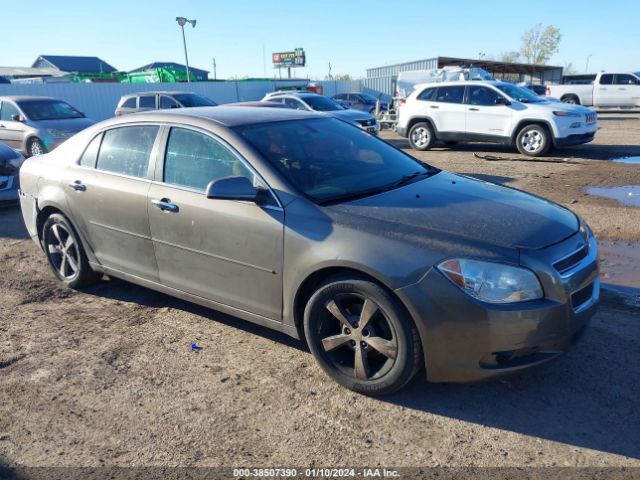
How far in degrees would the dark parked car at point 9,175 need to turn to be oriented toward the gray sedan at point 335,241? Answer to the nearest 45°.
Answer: approximately 45° to its right

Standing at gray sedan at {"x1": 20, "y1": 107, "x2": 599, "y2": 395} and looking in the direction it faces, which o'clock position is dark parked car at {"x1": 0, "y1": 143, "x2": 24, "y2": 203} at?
The dark parked car is roughly at 6 o'clock from the gray sedan.

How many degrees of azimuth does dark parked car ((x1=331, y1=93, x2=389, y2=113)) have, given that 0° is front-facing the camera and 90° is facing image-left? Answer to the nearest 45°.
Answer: approximately 315°

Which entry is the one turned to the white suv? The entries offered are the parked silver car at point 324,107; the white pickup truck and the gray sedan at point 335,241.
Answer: the parked silver car

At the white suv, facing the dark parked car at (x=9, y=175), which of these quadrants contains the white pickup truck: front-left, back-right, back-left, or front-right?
back-right

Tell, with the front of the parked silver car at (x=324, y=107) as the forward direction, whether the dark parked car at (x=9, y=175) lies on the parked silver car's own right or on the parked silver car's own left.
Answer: on the parked silver car's own right

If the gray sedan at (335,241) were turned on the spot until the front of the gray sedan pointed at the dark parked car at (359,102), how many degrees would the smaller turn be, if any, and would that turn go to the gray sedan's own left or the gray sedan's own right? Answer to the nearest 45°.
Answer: approximately 135° to the gray sedan's own left

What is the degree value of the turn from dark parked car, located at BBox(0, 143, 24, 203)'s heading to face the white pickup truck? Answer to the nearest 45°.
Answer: approximately 45° to its left

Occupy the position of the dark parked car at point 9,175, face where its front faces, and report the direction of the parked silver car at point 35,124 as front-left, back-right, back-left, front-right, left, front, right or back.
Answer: back-left

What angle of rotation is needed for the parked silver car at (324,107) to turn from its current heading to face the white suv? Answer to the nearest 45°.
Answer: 0° — it already faces it

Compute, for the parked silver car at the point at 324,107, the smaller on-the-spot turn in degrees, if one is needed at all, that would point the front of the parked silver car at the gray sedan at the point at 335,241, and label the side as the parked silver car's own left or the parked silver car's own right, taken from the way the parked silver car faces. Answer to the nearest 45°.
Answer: approximately 45° to the parked silver car's own right
